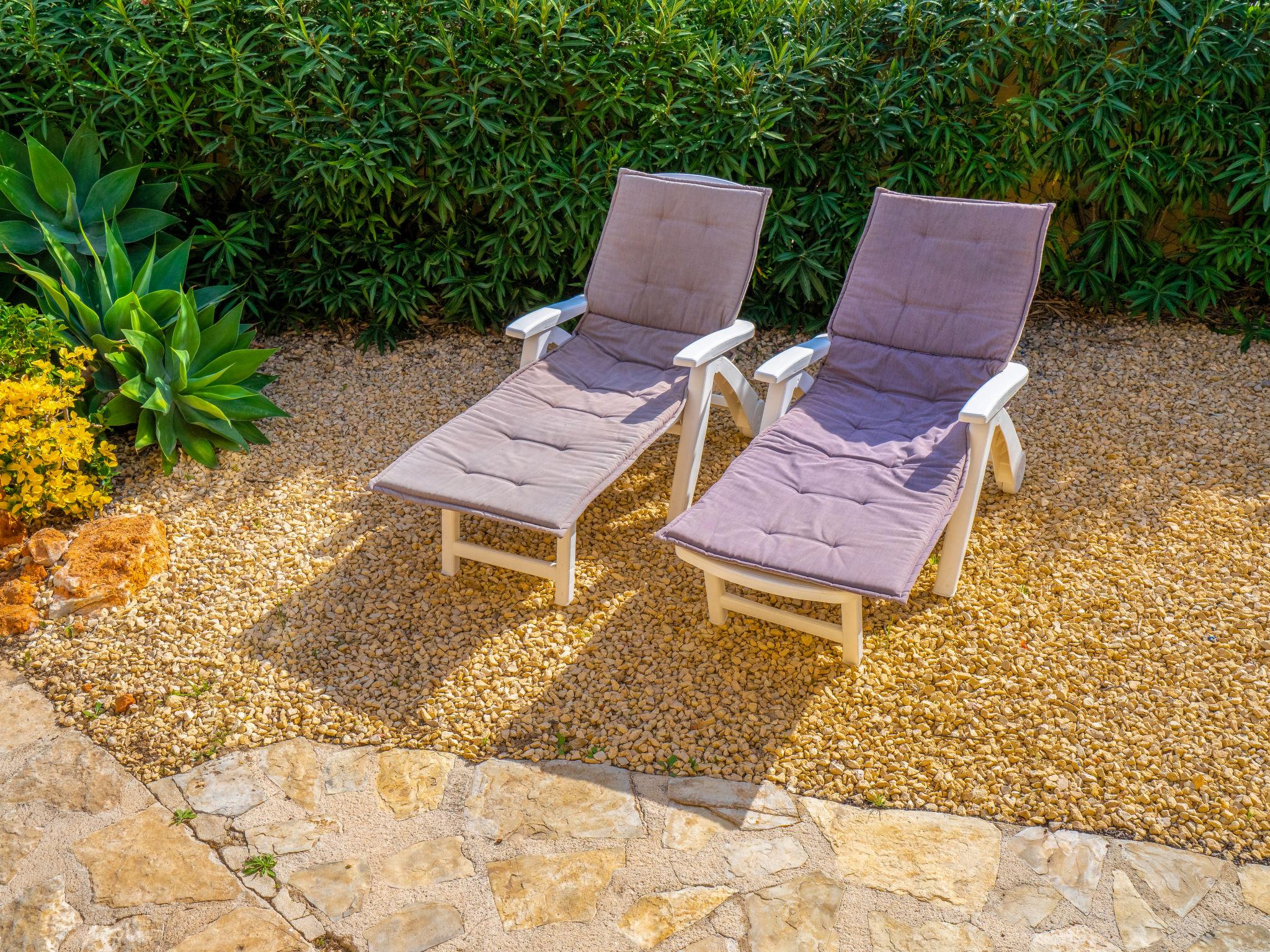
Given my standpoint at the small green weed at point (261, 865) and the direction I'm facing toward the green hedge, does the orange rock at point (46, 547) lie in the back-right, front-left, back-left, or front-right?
front-left

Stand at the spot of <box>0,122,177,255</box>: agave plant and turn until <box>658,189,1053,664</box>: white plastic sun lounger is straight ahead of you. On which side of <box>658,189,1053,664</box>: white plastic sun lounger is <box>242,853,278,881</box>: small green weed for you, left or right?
right

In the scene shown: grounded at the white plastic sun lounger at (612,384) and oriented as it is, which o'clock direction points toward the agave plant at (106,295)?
The agave plant is roughly at 2 o'clock from the white plastic sun lounger.

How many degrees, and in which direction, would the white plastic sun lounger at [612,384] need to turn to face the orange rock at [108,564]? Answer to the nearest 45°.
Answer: approximately 45° to its right

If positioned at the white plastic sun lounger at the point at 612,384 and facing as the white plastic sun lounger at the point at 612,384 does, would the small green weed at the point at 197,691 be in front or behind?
in front

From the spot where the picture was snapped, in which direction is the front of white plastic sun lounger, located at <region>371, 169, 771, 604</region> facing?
facing the viewer and to the left of the viewer

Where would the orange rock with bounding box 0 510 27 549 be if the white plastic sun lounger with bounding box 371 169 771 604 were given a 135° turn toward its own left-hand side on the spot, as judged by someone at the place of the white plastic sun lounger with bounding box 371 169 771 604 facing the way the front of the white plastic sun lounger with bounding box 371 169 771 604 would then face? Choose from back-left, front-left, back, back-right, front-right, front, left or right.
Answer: back

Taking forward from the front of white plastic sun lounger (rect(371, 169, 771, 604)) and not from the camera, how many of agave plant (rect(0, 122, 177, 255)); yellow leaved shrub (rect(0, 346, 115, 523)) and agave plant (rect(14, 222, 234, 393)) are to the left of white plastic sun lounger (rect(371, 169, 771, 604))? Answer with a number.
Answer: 0

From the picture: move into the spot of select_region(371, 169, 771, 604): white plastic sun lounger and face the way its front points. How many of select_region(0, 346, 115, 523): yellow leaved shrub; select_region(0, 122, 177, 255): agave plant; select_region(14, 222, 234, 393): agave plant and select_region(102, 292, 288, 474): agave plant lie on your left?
0

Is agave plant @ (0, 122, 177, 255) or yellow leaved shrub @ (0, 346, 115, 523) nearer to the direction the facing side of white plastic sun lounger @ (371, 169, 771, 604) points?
the yellow leaved shrub

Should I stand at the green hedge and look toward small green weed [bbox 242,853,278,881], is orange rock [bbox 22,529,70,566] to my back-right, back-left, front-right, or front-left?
front-right

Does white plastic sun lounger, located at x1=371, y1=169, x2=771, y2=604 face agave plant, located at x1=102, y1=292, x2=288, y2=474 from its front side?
no

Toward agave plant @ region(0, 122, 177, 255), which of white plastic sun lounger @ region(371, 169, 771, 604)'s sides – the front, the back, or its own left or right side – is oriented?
right

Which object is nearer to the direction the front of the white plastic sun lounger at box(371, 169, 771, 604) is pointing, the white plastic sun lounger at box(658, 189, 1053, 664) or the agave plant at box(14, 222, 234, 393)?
the agave plant

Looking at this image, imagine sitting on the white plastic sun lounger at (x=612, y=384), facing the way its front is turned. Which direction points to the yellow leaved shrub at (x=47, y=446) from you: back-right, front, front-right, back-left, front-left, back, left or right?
front-right

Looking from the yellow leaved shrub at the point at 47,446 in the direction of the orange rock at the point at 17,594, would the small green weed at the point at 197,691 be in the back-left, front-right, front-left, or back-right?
front-left
